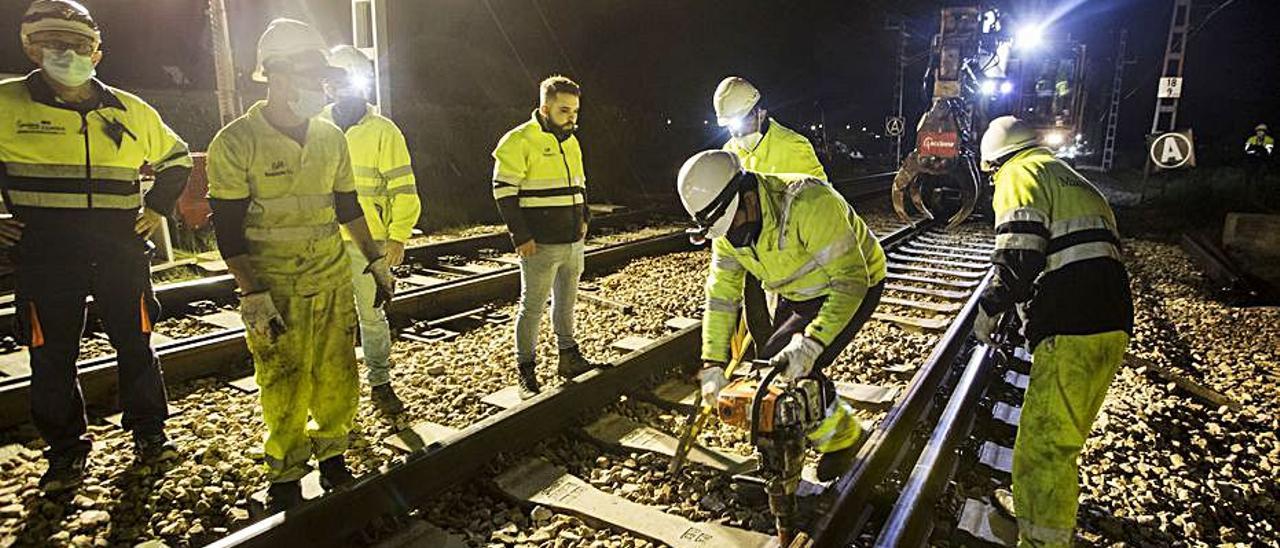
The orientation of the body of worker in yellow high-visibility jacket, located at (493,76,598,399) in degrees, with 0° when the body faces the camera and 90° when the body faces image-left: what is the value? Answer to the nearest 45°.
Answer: approximately 315°

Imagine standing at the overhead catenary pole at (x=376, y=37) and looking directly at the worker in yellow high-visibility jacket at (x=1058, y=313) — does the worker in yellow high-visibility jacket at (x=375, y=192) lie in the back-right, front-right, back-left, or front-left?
front-right

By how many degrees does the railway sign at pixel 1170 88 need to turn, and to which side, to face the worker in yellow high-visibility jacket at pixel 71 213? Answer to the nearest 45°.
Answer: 0° — it already faces them

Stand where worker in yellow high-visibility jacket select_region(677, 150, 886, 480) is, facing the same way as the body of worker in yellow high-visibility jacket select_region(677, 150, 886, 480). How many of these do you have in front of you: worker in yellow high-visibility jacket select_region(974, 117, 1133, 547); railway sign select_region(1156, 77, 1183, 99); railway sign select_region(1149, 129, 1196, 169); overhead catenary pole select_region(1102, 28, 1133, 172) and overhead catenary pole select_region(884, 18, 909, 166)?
0

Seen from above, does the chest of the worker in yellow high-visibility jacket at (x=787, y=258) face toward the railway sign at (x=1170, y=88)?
no

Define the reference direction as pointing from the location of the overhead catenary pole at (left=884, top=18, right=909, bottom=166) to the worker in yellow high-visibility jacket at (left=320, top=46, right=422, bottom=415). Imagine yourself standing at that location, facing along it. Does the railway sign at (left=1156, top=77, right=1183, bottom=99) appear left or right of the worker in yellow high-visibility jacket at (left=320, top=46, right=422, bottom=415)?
left

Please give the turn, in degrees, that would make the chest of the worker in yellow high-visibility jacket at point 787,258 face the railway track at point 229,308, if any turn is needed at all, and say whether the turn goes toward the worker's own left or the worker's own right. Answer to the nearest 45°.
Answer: approximately 90° to the worker's own right

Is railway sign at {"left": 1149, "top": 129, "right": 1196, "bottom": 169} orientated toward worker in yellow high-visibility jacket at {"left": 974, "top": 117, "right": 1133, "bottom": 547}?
yes

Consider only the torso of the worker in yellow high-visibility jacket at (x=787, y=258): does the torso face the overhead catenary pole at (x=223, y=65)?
no

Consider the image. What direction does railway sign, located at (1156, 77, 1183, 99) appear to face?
toward the camera

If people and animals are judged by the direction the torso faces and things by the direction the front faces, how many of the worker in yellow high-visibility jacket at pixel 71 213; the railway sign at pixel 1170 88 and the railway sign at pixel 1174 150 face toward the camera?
3

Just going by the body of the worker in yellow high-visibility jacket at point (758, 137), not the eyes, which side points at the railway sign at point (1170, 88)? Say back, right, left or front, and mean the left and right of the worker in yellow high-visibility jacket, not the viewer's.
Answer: back

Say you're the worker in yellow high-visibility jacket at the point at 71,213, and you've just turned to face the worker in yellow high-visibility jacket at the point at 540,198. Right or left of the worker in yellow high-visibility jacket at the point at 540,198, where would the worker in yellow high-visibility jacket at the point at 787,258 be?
right

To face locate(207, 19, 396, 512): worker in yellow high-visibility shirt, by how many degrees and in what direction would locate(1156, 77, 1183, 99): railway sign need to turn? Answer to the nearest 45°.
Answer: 0° — it already faces them

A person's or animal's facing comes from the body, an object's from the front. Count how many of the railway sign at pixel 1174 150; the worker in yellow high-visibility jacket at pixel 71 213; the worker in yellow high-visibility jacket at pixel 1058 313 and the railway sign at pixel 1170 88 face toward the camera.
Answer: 3

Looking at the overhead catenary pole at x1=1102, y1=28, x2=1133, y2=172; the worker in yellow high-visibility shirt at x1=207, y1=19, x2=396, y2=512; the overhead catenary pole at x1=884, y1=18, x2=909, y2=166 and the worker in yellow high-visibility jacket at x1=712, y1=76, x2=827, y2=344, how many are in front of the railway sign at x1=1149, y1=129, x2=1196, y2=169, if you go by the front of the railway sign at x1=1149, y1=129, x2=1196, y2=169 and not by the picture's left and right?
2

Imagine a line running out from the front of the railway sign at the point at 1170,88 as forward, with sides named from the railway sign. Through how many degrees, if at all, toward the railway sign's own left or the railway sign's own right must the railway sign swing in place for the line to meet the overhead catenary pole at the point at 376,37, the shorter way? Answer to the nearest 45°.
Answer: approximately 45° to the railway sign's own right

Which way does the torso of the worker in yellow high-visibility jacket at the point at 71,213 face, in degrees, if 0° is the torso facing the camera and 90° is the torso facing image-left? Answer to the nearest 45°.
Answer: approximately 0°
